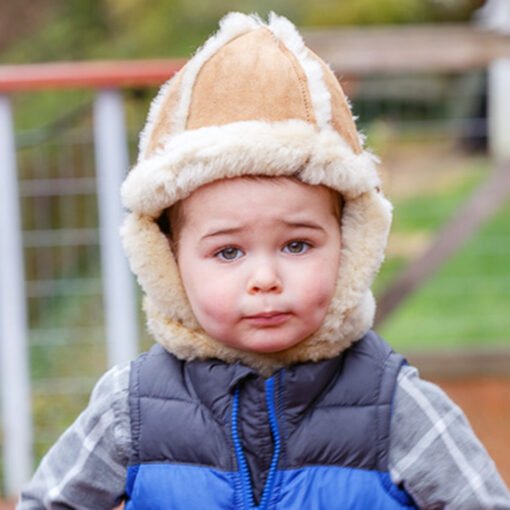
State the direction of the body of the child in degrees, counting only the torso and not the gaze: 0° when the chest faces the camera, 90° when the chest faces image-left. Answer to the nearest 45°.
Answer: approximately 0°

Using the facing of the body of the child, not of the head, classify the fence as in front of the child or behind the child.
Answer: behind
